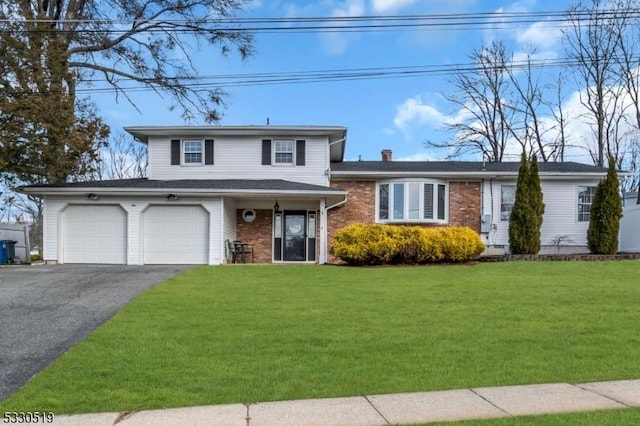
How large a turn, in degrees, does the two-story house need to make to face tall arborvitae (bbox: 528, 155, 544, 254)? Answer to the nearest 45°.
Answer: approximately 90° to its left

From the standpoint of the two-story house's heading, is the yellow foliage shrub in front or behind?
in front

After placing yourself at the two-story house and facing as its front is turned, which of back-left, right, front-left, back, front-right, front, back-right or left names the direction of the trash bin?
right

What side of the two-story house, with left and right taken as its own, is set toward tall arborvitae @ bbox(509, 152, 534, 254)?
left

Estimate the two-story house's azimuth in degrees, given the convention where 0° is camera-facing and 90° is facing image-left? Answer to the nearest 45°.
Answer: approximately 0°

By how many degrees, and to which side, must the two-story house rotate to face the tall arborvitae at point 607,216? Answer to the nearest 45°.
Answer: approximately 90° to its left

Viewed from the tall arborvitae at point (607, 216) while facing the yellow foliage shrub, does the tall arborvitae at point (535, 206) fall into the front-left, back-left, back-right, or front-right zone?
front-right
